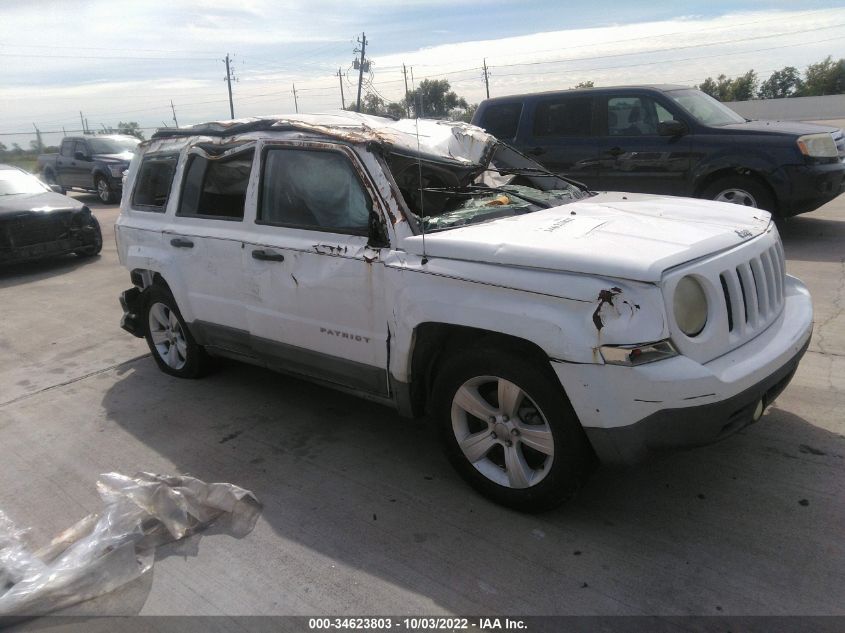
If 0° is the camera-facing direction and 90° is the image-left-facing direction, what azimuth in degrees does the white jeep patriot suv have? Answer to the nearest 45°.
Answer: approximately 315°

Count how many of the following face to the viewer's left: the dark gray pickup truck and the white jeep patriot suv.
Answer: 0

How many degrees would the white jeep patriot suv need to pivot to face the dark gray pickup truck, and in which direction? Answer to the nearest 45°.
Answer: approximately 180°

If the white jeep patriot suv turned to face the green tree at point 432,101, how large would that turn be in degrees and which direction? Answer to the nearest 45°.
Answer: approximately 135° to its left

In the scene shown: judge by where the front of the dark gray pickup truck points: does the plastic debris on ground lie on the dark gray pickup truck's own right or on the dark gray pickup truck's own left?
on the dark gray pickup truck's own right

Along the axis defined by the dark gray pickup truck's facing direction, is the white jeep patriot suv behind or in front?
in front

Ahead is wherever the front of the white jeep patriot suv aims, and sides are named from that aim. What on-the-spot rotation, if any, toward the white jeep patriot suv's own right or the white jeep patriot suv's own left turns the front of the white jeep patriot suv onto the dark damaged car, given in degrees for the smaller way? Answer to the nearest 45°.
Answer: approximately 180°

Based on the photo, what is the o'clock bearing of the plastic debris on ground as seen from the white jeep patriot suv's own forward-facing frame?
The plastic debris on ground is roughly at 4 o'clock from the white jeep patriot suv.
